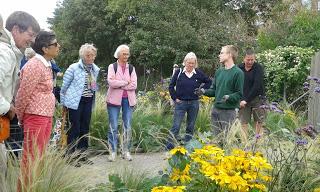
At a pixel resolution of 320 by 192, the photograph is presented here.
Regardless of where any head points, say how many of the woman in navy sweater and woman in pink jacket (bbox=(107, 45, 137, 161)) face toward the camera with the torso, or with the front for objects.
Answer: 2

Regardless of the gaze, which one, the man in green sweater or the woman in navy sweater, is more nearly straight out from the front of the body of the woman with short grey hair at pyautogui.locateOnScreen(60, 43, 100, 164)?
the man in green sweater

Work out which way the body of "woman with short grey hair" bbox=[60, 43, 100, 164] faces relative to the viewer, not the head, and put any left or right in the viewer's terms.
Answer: facing the viewer and to the right of the viewer

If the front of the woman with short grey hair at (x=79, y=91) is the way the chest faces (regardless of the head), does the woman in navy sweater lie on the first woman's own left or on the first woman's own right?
on the first woman's own left

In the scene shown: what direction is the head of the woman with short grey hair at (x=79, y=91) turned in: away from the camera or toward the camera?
toward the camera

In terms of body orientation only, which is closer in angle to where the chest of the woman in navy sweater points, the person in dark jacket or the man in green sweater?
the man in green sweater

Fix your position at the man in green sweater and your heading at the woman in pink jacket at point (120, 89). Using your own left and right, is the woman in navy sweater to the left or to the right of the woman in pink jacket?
right

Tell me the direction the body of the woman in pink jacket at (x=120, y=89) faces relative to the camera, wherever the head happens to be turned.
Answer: toward the camera

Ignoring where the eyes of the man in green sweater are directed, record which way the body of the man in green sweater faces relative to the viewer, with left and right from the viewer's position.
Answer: facing the viewer and to the left of the viewer

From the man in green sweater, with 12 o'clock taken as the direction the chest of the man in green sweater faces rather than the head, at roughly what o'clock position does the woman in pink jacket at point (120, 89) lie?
The woman in pink jacket is roughly at 2 o'clock from the man in green sweater.

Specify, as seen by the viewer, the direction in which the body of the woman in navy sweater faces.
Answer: toward the camera

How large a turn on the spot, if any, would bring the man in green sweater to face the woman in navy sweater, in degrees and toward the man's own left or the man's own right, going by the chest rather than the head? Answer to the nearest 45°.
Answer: approximately 90° to the man's own right

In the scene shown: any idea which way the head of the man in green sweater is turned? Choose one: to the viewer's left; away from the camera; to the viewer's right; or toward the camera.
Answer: to the viewer's left

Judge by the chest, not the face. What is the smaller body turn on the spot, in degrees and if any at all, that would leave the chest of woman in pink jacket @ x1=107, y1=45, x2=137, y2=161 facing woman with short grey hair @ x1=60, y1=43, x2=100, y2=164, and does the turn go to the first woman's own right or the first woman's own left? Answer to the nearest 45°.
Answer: approximately 45° to the first woman's own right

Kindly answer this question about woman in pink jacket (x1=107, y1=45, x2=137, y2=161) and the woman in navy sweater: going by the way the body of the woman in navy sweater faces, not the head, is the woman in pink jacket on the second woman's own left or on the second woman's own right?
on the second woman's own right
